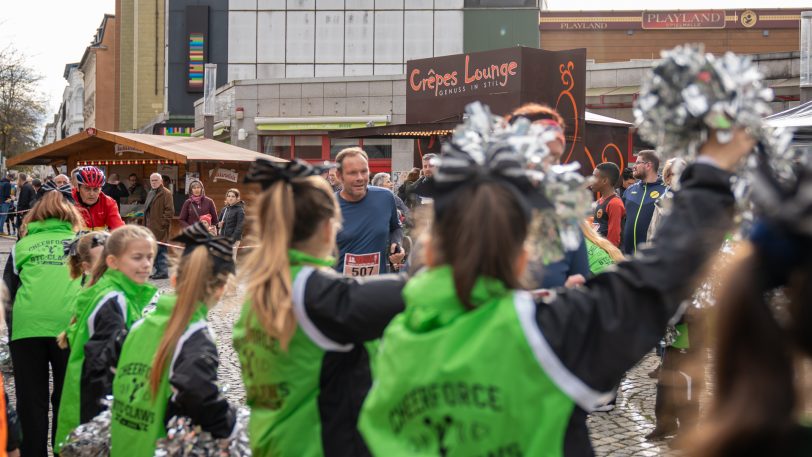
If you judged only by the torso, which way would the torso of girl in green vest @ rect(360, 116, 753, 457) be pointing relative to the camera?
away from the camera

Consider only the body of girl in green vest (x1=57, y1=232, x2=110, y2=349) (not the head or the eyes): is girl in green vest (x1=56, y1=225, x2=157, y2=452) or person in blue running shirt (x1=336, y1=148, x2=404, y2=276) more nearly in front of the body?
the person in blue running shirt

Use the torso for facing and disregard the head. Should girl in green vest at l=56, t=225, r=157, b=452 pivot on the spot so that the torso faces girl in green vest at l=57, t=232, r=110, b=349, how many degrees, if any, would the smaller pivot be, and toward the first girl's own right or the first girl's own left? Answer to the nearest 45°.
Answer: approximately 90° to the first girl's own left

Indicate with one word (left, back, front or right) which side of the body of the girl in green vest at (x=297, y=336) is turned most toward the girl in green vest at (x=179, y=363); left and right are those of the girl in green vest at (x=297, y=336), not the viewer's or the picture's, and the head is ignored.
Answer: left

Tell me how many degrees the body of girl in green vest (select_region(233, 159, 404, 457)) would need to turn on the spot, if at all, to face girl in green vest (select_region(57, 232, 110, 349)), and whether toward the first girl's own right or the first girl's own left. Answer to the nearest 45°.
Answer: approximately 90° to the first girl's own left

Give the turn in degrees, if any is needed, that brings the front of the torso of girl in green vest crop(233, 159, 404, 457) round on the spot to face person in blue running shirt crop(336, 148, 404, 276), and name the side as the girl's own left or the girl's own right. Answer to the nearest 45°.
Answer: approximately 45° to the girl's own left

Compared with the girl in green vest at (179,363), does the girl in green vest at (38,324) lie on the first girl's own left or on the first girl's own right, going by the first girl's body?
on the first girl's own left

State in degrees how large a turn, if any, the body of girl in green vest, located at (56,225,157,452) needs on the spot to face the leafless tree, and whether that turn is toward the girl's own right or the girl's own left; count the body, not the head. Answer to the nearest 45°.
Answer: approximately 90° to the girl's own left

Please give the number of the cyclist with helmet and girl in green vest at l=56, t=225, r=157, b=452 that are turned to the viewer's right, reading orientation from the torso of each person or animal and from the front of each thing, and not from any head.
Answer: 1
